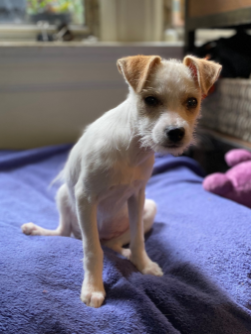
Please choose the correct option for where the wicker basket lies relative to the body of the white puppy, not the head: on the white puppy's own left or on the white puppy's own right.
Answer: on the white puppy's own left

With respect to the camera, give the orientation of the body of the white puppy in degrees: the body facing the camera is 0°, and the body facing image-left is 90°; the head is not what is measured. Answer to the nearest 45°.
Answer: approximately 315°
